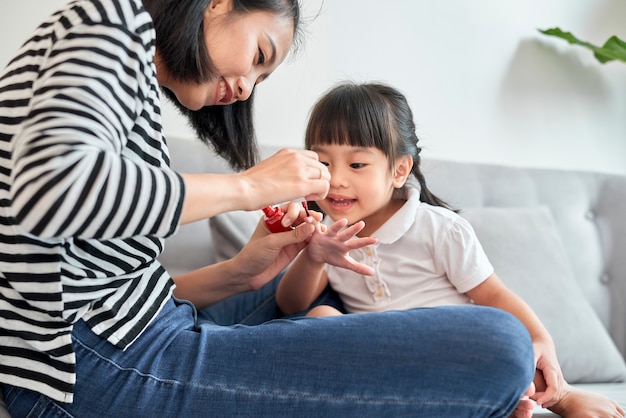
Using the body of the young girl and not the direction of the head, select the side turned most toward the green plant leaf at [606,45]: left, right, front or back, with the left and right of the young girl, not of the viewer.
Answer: back

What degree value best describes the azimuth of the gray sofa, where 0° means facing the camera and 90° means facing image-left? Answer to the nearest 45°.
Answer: approximately 0°

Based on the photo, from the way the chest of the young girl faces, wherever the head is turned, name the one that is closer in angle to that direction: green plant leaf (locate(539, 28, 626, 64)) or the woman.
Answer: the woman

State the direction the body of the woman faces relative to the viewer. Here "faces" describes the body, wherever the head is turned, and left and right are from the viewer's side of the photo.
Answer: facing to the right of the viewer

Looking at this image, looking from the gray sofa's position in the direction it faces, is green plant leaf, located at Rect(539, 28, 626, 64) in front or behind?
behind
